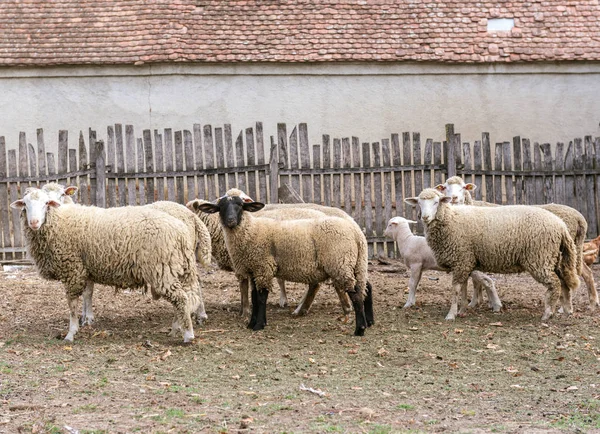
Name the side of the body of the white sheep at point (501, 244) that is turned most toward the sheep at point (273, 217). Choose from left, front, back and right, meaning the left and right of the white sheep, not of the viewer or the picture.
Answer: front

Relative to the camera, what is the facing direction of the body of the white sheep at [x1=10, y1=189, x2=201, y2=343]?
to the viewer's left

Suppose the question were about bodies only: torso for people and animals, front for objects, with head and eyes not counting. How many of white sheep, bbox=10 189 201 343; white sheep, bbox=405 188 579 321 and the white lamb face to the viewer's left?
3

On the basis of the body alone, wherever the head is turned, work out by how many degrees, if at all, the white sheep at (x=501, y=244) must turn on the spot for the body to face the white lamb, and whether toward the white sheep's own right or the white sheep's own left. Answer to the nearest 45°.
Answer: approximately 45° to the white sheep's own right

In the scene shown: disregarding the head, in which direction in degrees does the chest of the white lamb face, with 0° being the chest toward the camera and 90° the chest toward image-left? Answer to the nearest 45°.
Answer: approximately 90°

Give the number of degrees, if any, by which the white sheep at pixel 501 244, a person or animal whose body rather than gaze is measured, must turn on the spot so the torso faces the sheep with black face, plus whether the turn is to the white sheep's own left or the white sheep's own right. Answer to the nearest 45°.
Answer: approximately 45° to the white sheep's own left

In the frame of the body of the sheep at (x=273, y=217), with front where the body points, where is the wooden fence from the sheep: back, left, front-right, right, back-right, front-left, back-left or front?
right

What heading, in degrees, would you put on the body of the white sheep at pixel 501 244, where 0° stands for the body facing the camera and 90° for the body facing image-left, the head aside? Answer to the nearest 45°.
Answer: approximately 90°

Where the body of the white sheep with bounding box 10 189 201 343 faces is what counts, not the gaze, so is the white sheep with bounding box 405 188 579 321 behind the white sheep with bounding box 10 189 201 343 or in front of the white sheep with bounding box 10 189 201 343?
behind

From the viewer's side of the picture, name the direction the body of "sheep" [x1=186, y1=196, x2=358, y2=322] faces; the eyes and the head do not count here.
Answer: to the viewer's left

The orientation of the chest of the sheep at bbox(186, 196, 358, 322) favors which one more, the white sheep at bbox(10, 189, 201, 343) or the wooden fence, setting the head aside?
the white sheep

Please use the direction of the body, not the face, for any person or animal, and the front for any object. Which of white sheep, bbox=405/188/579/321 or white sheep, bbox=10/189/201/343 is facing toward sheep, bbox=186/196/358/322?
white sheep, bbox=405/188/579/321

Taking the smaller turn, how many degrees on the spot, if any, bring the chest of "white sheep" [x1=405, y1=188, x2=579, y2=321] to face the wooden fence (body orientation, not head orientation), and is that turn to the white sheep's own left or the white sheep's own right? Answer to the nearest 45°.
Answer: approximately 45° to the white sheep's own right

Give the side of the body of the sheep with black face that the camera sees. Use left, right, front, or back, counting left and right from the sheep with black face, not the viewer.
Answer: left

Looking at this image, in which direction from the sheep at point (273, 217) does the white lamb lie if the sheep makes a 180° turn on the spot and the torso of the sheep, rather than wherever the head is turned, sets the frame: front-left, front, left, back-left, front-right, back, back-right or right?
front
